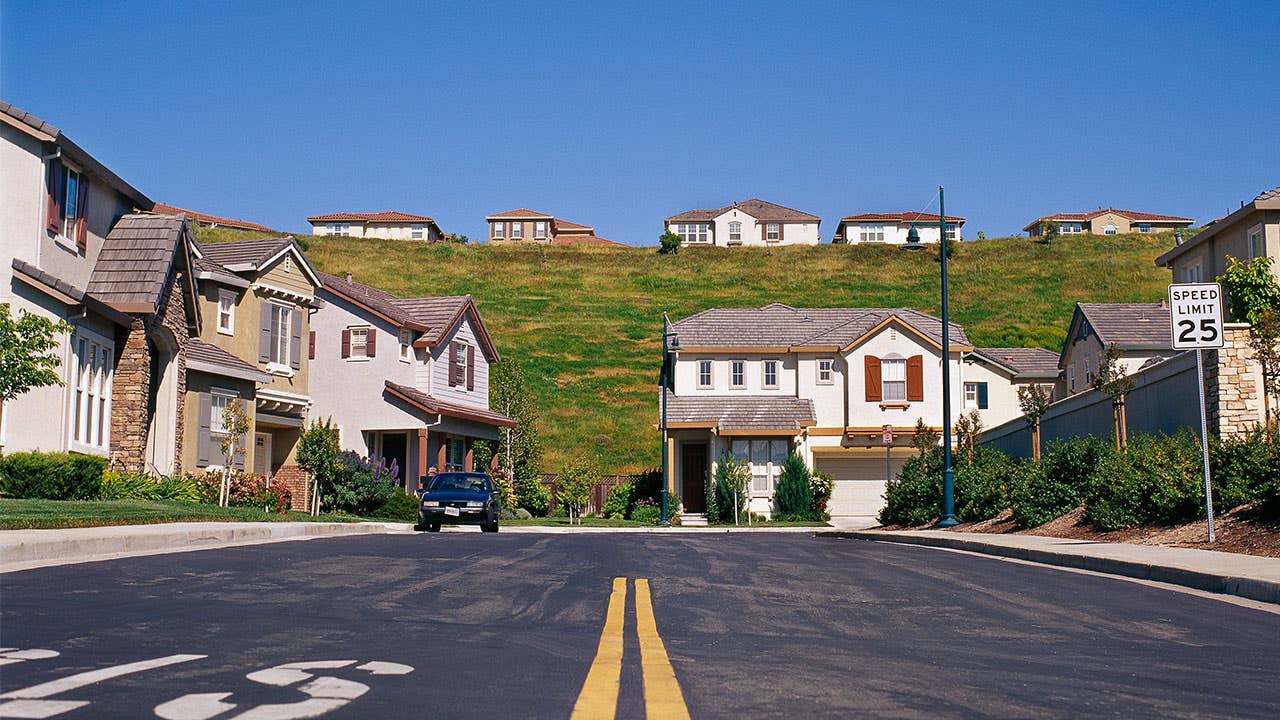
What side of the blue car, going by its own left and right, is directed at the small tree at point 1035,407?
left

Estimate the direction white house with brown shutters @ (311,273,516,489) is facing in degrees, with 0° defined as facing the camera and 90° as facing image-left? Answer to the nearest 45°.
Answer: approximately 315°

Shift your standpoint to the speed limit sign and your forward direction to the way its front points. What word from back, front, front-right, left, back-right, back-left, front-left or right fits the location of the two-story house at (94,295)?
right

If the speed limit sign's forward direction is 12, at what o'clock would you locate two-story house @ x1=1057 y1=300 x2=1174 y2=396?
The two-story house is roughly at 6 o'clock from the speed limit sign.

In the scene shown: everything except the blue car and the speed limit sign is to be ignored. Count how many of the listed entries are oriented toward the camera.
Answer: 2

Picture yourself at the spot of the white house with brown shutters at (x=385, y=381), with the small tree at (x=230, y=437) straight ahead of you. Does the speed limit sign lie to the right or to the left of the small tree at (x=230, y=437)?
left

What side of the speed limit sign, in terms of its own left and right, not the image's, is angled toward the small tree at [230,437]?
right

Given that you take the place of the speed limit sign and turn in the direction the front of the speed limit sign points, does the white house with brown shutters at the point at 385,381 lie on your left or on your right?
on your right

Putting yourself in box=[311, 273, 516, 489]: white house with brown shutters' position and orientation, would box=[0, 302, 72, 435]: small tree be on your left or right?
on your right

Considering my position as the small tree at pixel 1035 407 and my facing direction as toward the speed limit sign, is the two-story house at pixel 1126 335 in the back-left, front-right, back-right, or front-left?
back-left

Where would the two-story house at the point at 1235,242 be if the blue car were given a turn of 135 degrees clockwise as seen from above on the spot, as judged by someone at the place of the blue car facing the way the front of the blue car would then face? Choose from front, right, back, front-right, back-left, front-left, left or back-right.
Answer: back-right

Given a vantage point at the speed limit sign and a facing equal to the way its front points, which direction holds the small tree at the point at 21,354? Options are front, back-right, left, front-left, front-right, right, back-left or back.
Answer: right

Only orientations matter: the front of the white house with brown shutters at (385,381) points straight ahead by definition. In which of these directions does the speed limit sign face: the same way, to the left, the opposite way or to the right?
to the right

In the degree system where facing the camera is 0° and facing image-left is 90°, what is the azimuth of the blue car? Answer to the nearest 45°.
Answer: approximately 0°

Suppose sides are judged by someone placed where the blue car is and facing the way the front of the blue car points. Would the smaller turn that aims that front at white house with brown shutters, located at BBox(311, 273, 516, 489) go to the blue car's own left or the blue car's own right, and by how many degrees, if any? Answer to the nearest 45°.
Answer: approximately 180°

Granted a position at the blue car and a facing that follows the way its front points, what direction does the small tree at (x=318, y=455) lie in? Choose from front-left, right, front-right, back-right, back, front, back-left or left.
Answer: back-right

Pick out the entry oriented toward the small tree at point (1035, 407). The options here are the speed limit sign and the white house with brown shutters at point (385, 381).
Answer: the white house with brown shutters

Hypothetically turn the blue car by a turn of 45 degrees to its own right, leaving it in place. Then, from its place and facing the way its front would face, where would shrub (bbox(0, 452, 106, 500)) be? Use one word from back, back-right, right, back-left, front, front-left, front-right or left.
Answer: front
